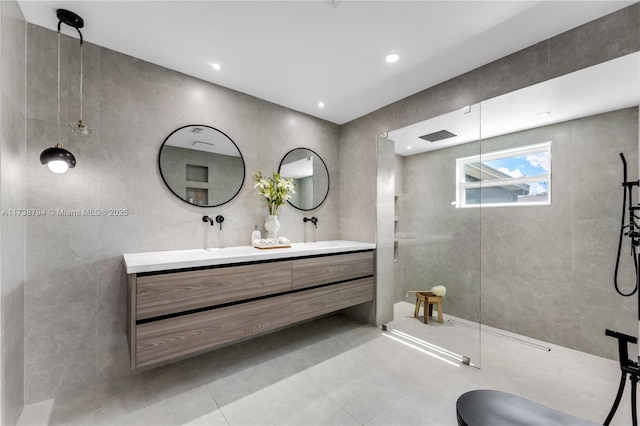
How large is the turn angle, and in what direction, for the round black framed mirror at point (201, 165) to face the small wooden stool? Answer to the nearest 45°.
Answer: approximately 45° to its left

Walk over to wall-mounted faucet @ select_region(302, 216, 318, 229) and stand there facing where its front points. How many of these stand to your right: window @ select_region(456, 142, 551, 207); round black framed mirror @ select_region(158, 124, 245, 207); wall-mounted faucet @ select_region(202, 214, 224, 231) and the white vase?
3

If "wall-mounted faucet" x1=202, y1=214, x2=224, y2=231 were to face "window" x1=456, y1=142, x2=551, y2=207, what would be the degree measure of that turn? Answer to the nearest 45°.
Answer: approximately 45° to its left

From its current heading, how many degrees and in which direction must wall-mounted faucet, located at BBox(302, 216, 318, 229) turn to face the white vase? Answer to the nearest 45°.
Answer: approximately 90° to its right

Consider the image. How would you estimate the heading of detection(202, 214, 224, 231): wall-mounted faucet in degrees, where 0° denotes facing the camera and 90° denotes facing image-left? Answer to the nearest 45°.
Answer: approximately 315°

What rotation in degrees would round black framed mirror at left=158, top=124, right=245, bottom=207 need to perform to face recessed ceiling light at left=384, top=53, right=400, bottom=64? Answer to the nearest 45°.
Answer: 0° — it already faces it

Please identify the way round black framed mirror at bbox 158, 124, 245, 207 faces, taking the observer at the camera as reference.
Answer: facing the viewer and to the right of the viewer

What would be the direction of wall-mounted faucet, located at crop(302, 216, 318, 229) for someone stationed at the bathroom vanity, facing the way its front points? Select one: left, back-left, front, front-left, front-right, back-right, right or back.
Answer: left

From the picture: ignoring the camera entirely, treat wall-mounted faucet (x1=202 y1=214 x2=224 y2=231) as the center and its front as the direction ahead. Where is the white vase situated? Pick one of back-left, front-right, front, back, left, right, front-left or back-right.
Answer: front-left
